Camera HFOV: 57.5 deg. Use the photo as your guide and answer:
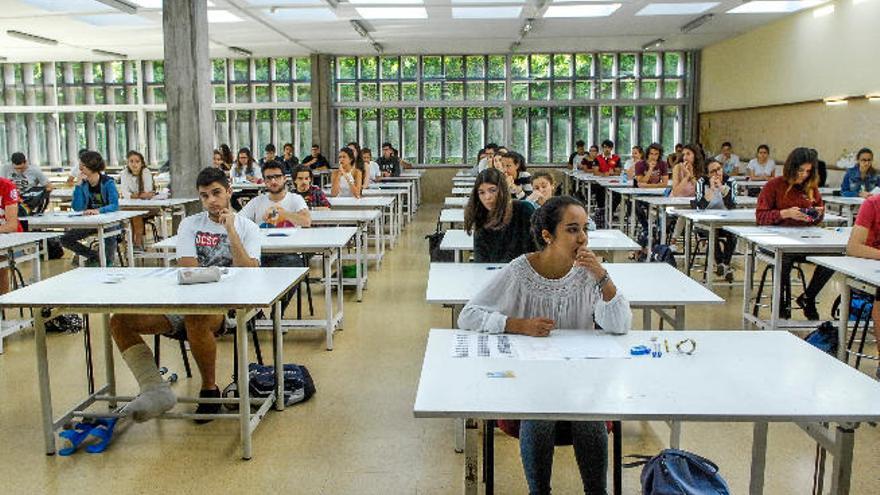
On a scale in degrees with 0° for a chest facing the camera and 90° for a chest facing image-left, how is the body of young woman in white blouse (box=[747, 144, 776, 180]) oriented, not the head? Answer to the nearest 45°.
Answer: approximately 0°

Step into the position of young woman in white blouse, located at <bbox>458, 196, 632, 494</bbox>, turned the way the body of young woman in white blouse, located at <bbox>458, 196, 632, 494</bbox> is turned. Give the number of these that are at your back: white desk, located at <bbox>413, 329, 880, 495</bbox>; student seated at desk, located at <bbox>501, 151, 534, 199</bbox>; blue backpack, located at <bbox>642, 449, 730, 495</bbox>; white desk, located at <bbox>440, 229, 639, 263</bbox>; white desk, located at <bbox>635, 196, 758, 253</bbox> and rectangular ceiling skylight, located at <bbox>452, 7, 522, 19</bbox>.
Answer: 4

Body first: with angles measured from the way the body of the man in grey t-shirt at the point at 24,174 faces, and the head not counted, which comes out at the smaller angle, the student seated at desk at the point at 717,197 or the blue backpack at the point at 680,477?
the blue backpack

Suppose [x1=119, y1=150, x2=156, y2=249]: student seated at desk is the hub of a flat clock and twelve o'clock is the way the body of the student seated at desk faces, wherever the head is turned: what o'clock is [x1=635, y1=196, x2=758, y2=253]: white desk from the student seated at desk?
The white desk is roughly at 10 o'clock from the student seated at desk.

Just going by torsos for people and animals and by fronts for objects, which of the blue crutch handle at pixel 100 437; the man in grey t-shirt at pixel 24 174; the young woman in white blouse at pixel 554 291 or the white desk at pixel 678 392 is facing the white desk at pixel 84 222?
the man in grey t-shirt

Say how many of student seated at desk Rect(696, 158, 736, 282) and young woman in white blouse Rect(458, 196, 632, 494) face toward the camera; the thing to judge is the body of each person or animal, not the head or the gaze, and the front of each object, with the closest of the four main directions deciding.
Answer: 2
